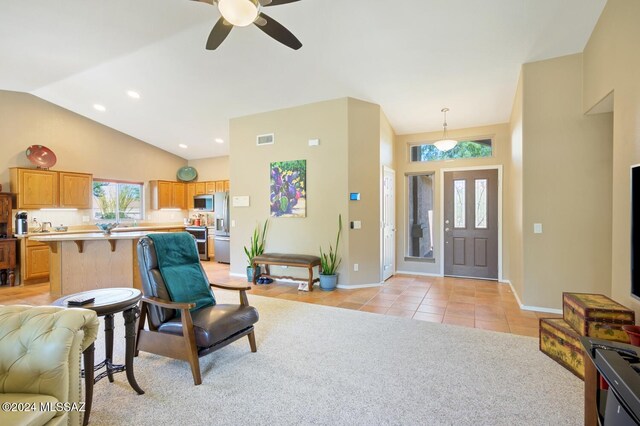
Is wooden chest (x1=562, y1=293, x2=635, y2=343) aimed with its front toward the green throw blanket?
yes

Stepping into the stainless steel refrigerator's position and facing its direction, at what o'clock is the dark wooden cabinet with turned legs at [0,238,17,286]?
The dark wooden cabinet with turned legs is roughly at 1 o'clock from the stainless steel refrigerator.

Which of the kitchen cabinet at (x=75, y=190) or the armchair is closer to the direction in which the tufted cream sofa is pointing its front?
the armchair

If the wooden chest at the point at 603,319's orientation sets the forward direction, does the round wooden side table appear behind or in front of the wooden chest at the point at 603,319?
in front

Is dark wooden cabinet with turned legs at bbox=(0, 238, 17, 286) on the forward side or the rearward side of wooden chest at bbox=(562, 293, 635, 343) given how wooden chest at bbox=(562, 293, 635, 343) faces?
on the forward side

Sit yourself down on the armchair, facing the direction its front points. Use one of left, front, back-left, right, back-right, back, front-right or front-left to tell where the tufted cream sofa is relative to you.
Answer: right

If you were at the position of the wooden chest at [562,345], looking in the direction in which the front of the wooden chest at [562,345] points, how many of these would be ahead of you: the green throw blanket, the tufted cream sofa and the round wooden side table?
3

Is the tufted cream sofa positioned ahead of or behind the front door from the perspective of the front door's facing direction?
ahead

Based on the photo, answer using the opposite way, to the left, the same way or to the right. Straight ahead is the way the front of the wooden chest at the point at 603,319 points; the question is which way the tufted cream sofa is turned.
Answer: the opposite way

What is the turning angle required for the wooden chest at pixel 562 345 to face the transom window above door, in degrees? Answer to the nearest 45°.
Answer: approximately 90° to its right

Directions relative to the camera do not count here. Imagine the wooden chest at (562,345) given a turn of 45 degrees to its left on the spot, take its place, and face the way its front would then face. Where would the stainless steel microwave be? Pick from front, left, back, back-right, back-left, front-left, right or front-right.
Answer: right
